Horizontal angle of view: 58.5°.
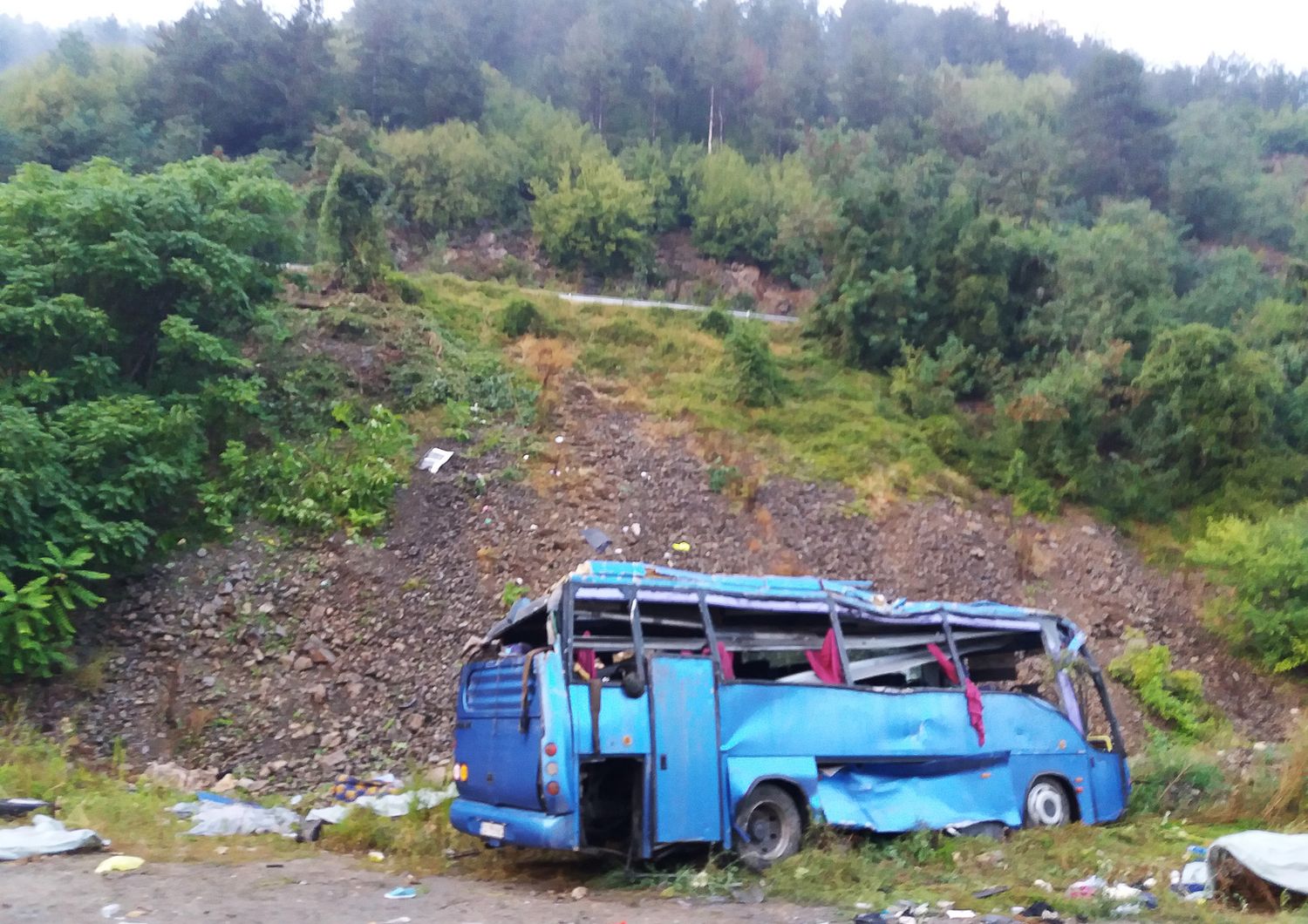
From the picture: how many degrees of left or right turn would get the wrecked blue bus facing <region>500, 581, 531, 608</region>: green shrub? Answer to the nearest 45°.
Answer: approximately 90° to its left

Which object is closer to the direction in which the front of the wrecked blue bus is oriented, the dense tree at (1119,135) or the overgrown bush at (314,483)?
the dense tree

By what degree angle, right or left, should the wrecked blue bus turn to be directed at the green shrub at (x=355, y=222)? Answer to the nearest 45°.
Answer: approximately 90° to its left

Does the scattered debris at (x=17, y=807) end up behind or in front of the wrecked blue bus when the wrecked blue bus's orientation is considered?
behind

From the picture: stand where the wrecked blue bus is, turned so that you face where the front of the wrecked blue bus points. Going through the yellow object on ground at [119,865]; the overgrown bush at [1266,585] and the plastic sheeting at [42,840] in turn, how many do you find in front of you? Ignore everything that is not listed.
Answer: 1

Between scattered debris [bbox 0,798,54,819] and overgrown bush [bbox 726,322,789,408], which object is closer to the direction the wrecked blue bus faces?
the overgrown bush

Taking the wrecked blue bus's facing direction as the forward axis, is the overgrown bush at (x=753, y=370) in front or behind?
in front

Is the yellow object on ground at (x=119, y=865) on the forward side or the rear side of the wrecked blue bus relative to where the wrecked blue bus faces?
on the rear side

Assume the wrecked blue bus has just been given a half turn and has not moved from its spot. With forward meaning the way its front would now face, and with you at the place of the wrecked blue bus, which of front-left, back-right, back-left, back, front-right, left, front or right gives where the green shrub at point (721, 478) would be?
back-right

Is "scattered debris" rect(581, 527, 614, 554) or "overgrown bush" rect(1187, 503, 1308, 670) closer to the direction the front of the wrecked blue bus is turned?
the overgrown bush

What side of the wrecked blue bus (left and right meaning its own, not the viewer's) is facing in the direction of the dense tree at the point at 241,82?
left

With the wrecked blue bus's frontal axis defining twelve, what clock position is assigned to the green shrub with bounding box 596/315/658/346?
The green shrub is roughly at 10 o'clock from the wrecked blue bus.

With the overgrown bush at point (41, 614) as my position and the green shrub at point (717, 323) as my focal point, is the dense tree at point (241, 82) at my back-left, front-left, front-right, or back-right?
front-left

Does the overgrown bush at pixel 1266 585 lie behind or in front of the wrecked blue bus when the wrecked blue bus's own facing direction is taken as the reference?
in front

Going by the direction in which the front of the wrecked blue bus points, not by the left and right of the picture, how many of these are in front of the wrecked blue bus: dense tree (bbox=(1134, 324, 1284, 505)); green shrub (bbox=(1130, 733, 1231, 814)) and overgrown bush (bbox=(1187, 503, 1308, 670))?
3

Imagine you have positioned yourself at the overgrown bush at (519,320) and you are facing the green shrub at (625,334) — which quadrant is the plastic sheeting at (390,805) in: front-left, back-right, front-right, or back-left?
front-right

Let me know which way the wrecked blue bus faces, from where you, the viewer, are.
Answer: facing away from the viewer and to the right of the viewer

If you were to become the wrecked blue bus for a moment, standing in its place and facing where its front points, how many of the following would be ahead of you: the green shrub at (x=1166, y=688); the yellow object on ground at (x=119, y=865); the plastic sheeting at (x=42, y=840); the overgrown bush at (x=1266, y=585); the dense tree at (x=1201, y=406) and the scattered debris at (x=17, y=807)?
3
